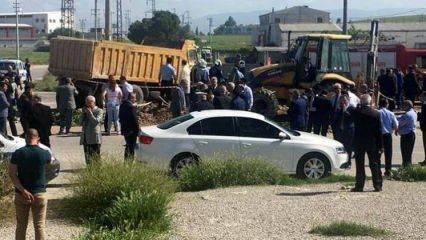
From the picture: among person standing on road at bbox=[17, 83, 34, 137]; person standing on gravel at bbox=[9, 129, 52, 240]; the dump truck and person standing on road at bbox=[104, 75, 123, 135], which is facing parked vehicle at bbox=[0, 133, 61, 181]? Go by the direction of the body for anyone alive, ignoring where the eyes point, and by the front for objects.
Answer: person standing on gravel at bbox=[9, 129, 52, 240]

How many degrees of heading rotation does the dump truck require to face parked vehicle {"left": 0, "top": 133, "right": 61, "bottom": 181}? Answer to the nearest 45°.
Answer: approximately 135° to its right

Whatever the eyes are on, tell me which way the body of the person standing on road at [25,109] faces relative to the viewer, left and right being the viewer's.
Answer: facing to the right of the viewer

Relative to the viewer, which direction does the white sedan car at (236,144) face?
to the viewer's right

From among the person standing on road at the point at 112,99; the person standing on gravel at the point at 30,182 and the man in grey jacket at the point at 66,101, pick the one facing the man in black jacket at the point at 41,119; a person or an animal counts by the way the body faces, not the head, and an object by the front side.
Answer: the person standing on gravel at the point at 30,182

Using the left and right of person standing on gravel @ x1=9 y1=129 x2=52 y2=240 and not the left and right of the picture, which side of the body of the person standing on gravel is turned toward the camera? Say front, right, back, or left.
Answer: back
